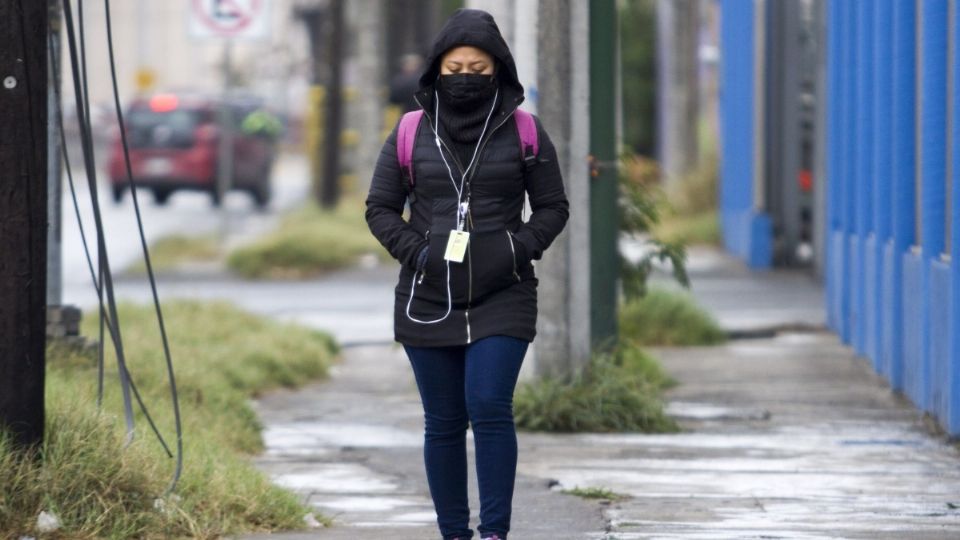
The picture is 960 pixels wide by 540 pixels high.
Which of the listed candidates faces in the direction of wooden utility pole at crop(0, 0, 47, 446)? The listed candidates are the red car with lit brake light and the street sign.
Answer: the street sign

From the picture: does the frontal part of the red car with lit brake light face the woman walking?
no

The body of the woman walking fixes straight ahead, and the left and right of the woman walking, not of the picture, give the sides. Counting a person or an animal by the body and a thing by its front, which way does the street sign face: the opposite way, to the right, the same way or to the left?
the same way

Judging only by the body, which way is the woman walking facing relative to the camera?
toward the camera

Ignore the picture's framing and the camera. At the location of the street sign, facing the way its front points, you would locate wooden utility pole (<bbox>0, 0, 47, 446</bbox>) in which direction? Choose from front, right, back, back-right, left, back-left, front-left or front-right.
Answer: front

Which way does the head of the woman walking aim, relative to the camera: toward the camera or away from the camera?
toward the camera

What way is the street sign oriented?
toward the camera

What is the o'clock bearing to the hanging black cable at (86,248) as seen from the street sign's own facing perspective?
The hanging black cable is roughly at 12 o'clock from the street sign.

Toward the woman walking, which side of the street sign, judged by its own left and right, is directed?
front
